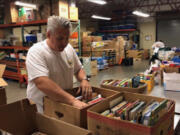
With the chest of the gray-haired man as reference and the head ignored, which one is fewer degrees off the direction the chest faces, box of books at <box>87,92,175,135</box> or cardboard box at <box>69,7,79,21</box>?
the box of books

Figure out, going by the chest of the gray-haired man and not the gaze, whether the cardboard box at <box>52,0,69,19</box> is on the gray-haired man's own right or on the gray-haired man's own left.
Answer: on the gray-haired man's own left

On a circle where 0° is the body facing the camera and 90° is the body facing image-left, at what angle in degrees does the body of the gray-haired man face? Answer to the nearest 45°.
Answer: approximately 315°

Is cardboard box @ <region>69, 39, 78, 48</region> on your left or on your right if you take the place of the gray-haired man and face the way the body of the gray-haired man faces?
on your left

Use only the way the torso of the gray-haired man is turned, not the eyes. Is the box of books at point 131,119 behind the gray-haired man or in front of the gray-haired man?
in front

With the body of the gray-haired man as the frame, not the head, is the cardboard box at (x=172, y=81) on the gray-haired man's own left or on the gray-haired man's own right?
on the gray-haired man's own left

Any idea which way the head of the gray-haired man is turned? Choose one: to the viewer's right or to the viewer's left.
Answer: to the viewer's right

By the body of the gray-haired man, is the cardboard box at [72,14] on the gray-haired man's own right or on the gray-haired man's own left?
on the gray-haired man's own left
